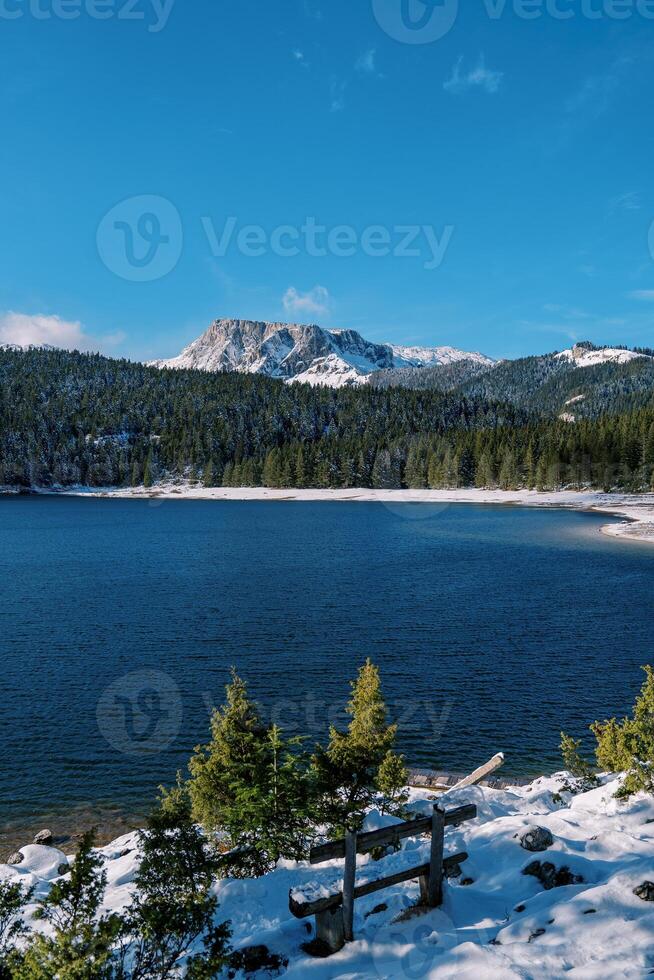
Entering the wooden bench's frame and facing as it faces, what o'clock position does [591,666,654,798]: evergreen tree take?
The evergreen tree is roughly at 3 o'clock from the wooden bench.

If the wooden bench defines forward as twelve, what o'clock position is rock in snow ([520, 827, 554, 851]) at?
The rock in snow is roughly at 3 o'clock from the wooden bench.

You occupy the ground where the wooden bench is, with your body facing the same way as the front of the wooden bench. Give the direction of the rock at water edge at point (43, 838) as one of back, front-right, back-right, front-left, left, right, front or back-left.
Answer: front

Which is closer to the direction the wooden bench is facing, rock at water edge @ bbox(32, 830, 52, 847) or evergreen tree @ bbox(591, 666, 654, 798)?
the rock at water edge

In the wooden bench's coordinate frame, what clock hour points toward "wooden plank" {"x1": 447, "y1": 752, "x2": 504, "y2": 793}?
The wooden plank is roughly at 2 o'clock from the wooden bench.

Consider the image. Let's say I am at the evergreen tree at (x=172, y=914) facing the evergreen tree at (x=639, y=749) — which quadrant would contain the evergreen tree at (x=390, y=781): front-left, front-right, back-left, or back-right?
front-left

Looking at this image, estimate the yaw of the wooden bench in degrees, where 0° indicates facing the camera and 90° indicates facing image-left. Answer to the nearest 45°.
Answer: approximately 135°

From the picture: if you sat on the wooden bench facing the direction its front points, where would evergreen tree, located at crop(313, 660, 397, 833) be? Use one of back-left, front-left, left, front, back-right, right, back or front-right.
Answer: front-right
